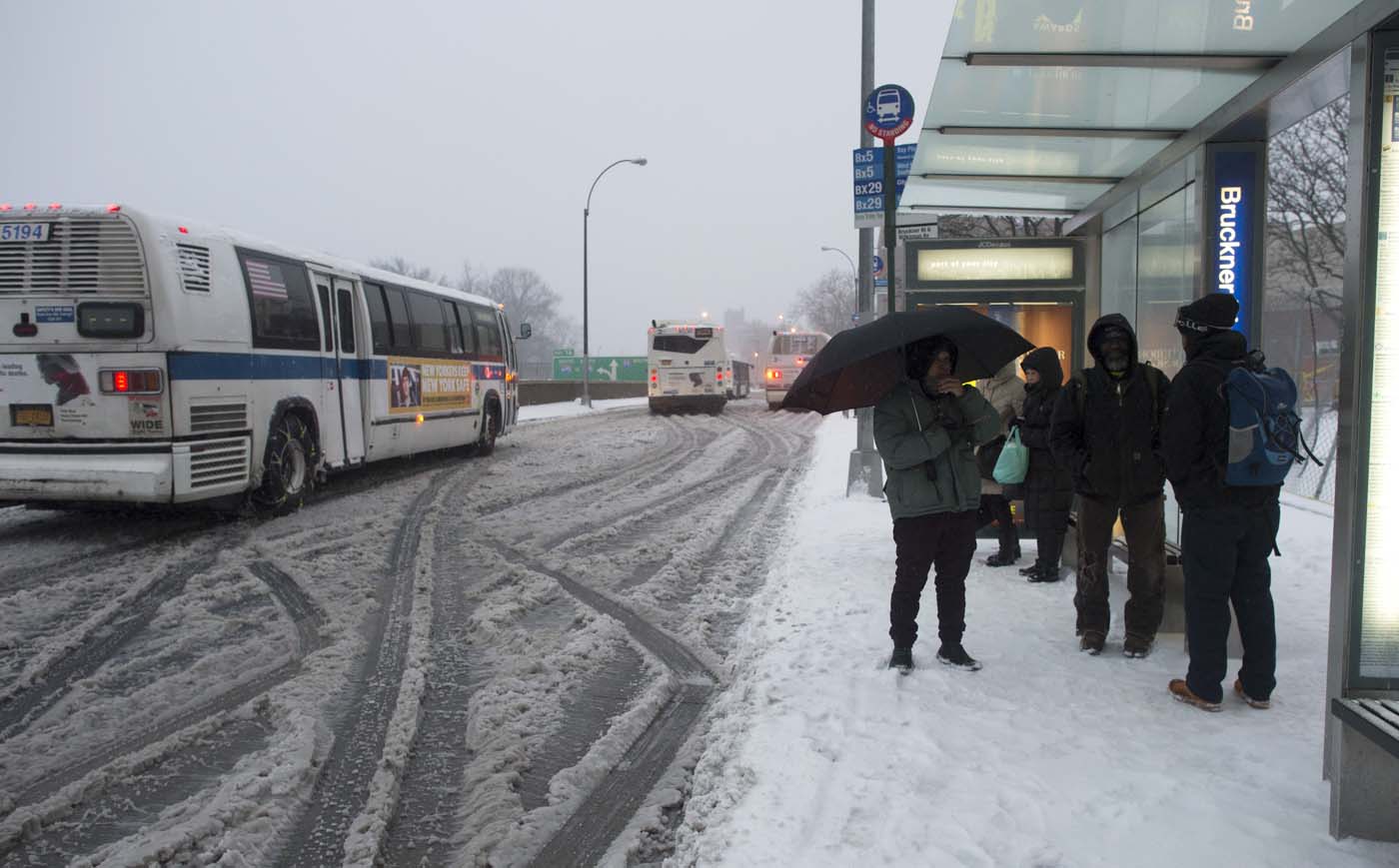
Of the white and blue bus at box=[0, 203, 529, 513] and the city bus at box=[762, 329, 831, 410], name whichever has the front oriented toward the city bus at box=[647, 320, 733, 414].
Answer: the white and blue bus

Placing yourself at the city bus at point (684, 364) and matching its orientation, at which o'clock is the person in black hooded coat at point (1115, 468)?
The person in black hooded coat is roughly at 6 o'clock from the city bus.

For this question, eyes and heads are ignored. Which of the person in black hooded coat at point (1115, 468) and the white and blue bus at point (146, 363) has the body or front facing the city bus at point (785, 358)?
the white and blue bus

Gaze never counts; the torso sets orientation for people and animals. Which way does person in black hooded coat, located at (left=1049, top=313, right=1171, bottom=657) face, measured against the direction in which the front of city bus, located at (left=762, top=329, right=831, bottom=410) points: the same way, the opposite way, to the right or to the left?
the opposite way

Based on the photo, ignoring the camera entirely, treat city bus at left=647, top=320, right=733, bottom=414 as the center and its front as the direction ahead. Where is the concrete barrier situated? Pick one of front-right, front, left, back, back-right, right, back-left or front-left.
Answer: front-left

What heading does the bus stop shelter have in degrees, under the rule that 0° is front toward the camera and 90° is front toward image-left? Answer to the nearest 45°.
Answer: approximately 90°

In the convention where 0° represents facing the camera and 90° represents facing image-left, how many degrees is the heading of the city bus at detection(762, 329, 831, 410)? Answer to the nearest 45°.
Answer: approximately 180°

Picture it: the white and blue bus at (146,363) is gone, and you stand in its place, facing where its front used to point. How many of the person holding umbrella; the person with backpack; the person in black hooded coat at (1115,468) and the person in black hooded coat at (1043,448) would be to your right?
4

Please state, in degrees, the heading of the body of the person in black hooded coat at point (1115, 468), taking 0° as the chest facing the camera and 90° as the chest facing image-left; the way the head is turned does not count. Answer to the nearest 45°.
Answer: approximately 0°

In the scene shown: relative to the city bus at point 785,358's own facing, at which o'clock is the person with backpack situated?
The person with backpack is roughly at 6 o'clock from the city bus.

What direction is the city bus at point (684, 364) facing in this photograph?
away from the camera

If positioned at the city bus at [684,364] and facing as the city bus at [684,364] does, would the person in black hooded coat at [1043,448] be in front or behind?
behind

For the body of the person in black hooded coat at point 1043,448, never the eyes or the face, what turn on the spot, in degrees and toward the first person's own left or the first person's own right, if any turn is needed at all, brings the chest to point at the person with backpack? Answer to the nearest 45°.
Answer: approximately 90° to the first person's own left

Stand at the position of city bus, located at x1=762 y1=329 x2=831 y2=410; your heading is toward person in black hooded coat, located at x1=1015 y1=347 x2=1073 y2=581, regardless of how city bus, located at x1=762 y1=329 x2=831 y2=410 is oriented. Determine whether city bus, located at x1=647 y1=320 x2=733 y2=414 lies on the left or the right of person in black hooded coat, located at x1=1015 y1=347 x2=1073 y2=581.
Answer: right

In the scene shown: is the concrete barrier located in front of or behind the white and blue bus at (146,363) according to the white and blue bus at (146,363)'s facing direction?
in front

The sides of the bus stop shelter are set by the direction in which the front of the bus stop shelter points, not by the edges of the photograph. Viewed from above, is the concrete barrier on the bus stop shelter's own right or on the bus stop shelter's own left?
on the bus stop shelter's own right
